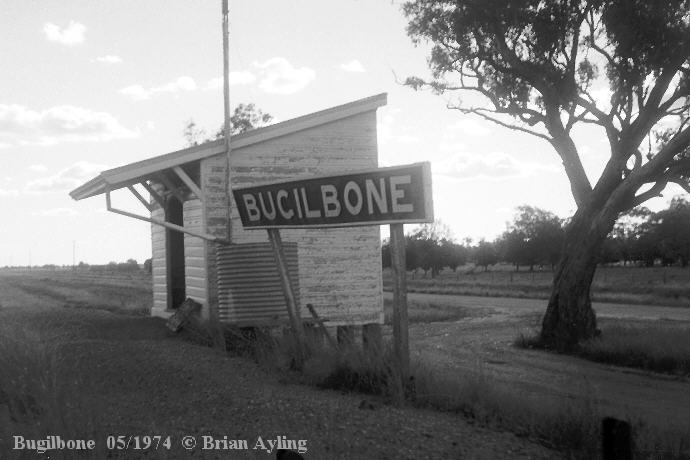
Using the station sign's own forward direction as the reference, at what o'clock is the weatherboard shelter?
The weatherboard shelter is roughly at 4 o'clock from the station sign.

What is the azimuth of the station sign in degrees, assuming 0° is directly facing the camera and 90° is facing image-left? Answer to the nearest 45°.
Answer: approximately 45°

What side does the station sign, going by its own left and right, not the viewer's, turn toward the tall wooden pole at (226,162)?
right

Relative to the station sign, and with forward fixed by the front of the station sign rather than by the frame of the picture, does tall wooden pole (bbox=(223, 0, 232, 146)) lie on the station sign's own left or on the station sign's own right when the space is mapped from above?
on the station sign's own right

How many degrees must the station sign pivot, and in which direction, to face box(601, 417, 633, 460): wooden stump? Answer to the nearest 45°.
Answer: approximately 45° to its left
